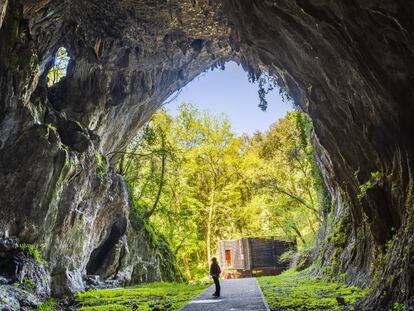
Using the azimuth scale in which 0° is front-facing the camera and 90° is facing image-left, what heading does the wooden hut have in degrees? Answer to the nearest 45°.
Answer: approximately 45°

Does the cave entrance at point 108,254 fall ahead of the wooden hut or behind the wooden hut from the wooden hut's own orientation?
ahead
